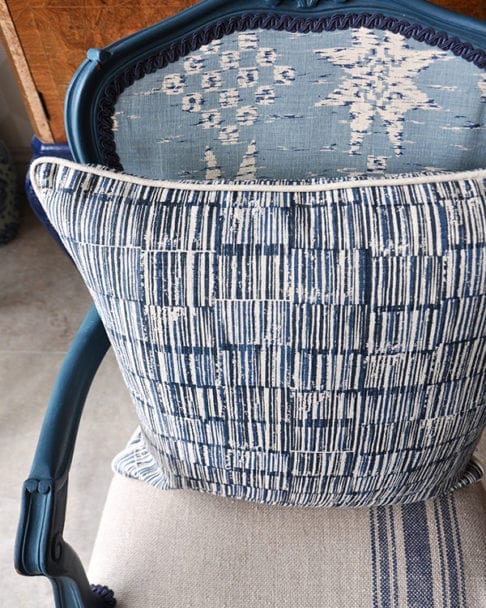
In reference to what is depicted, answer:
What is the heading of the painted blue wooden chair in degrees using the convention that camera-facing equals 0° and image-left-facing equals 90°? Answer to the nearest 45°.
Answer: approximately 0°
